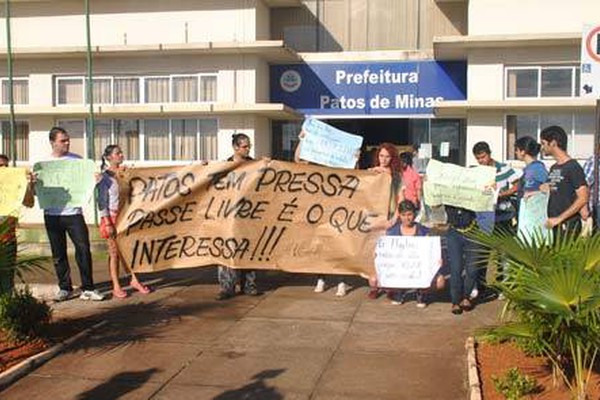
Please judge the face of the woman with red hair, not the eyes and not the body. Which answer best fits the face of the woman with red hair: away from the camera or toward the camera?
toward the camera

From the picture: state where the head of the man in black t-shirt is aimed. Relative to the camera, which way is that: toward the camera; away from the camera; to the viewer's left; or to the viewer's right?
to the viewer's left

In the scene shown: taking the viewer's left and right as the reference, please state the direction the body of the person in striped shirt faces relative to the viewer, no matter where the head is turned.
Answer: facing the viewer and to the left of the viewer

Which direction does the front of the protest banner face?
toward the camera

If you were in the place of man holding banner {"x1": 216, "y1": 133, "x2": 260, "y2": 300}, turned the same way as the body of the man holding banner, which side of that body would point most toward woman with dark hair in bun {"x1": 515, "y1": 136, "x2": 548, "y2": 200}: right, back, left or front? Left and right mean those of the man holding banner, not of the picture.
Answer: left

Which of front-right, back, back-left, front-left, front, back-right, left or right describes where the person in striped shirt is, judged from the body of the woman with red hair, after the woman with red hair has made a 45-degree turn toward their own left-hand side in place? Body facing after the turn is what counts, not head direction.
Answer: left

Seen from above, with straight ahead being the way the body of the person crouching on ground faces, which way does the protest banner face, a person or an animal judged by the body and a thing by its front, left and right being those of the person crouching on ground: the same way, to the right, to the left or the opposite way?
the same way

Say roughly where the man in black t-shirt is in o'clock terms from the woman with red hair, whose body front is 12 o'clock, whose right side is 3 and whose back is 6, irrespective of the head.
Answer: The man in black t-shirt is roughly at 9 o'clock from the woman with red hair.

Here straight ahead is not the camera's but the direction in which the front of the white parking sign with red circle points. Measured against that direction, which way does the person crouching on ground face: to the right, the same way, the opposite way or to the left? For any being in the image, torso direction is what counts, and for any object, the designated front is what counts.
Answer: the same way

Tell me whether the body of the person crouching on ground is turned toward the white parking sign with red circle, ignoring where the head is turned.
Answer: no

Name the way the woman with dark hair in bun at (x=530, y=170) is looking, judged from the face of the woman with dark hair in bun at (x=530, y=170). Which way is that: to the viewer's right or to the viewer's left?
to the viewer's left

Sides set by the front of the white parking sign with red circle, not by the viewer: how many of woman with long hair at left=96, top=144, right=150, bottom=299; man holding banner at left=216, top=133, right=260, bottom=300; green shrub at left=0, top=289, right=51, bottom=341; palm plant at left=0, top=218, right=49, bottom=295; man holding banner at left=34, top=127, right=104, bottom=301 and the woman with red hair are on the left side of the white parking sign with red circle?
0

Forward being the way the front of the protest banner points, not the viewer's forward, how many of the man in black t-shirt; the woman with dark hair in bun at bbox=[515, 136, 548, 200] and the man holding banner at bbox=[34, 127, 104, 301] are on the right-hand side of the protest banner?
1

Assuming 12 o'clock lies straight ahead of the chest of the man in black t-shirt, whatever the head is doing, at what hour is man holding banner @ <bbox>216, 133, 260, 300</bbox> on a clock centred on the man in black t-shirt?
The man holding banner is roughly at 2 o'clock from the man in black t-shirt.

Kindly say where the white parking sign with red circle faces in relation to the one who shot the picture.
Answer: facing the viewer

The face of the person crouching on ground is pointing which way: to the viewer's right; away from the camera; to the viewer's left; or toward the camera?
toward the camera

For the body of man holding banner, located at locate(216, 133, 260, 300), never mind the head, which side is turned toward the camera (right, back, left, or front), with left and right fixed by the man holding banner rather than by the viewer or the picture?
front

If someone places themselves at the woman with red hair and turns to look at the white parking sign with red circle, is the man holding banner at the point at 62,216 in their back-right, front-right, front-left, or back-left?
back-right

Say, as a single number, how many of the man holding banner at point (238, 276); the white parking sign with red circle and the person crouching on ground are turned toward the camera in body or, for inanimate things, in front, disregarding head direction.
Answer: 3

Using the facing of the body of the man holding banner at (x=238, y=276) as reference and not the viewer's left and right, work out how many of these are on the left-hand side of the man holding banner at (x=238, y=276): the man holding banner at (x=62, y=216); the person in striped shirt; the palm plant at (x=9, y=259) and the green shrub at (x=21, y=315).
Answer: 1
